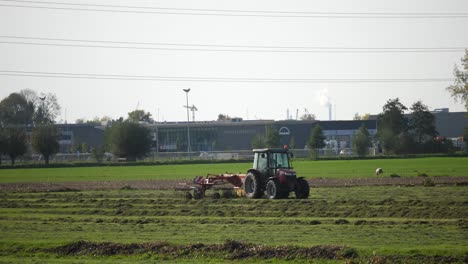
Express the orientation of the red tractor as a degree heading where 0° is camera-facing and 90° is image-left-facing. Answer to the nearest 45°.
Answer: approximately 315°
